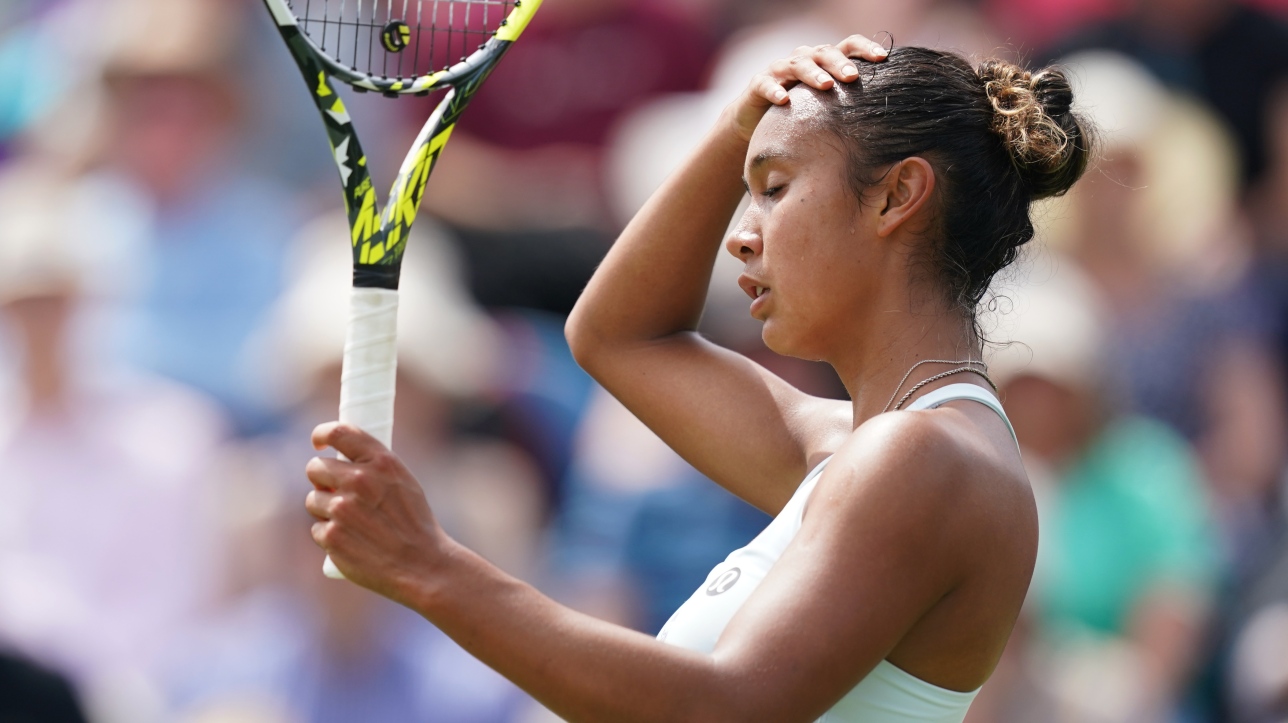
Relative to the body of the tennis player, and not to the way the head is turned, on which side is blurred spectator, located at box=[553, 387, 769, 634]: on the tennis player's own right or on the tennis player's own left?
on the tennis player's own right

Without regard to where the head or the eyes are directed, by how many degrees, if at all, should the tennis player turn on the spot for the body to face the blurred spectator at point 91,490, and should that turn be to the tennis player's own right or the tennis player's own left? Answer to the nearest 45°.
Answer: approximately 45° to the tennis player's own right

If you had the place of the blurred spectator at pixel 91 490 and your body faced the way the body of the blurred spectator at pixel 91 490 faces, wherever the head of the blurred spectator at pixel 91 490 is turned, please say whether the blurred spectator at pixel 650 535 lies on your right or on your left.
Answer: on your left

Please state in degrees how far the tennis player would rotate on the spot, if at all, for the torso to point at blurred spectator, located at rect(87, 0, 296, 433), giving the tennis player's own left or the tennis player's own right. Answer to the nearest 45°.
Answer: approximately 45° to the tennis player's own right

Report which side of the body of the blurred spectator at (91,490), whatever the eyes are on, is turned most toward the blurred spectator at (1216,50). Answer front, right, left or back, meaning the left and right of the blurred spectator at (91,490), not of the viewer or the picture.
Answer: left

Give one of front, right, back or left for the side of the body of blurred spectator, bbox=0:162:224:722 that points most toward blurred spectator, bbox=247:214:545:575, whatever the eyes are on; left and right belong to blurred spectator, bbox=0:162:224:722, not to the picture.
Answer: left

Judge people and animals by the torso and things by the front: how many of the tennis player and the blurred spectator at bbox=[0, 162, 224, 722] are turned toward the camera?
1

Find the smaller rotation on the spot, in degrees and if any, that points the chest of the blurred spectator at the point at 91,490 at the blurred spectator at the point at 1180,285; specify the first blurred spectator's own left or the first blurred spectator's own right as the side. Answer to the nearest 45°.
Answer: approximately 90° to the first blurred spectator's own left

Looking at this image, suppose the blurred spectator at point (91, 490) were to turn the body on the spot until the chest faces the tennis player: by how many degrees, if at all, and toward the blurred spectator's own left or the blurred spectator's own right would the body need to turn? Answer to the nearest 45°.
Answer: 0° — they already face them

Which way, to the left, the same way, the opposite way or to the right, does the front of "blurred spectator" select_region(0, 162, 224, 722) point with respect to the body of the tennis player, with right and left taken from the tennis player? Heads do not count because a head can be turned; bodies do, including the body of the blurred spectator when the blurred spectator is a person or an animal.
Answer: to the left

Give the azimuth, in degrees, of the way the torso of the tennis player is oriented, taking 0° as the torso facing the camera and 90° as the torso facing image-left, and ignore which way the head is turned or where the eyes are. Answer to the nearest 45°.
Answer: approximately 90°

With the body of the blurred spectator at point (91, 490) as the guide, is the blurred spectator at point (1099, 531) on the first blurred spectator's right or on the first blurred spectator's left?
on the first blurred spectator's left

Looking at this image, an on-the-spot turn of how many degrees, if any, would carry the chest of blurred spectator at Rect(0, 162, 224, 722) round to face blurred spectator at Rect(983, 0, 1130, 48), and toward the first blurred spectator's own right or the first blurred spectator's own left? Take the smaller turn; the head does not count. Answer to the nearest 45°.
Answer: approximately 90° to the first blurred spectator's own left

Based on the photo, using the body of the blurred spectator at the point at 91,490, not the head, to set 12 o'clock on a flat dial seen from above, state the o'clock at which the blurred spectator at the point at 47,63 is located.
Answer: the blurred spectator at the point at 47,63 is roughly at 6 o'clock from the blurred spectator at the point at 91,490.
